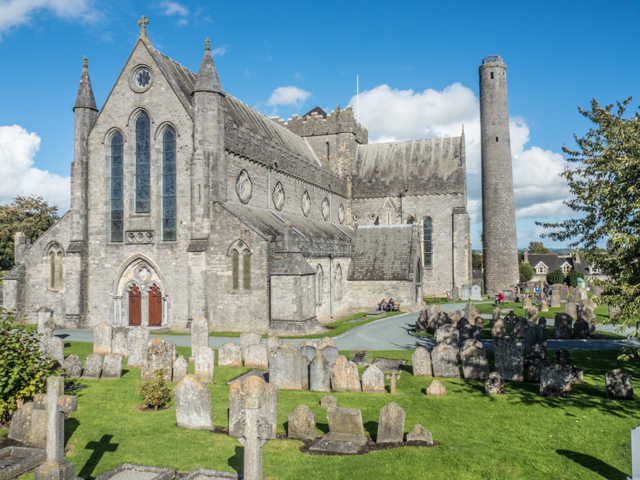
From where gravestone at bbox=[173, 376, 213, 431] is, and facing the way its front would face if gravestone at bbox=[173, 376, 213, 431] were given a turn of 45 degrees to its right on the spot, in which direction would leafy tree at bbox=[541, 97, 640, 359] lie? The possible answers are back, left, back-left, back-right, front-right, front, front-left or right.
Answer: back-left

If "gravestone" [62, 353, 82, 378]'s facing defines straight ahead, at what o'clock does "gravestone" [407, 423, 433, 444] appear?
"gravestone" [407, 423, 433, 444] is roughly at 11 o'clock from "gravestone" [62, 353, 82, 378].

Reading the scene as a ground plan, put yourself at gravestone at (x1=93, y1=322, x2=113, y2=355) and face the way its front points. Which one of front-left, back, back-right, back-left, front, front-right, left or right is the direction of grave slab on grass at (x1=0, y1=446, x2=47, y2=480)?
front

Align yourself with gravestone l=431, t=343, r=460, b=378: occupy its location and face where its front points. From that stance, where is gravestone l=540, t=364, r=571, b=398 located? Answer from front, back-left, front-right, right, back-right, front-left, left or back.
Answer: front-left

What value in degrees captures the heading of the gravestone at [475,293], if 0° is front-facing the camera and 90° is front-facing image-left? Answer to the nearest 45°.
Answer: approximately 0°

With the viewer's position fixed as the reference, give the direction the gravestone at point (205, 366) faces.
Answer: facing the viewer

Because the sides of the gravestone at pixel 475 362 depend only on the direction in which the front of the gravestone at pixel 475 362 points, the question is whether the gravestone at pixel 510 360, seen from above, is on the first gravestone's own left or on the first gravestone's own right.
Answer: on the first gravestone's own left

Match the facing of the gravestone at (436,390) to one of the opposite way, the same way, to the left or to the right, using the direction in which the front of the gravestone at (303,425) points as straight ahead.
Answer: the same way

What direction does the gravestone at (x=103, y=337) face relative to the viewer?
toward the camera

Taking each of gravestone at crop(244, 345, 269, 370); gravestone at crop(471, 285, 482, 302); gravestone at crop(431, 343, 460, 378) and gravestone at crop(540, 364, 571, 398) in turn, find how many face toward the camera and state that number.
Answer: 4

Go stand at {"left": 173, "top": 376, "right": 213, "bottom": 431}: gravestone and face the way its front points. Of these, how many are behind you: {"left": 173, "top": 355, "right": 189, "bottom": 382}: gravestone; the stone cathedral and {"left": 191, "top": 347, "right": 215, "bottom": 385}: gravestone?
3

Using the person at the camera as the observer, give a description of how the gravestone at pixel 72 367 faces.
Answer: facing the viewer

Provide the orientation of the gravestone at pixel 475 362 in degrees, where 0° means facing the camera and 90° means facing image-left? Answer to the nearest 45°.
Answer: approximately 0°

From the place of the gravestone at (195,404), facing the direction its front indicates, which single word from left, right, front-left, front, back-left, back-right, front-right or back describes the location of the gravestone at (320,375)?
back-left

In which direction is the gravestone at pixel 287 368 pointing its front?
toward the camera
